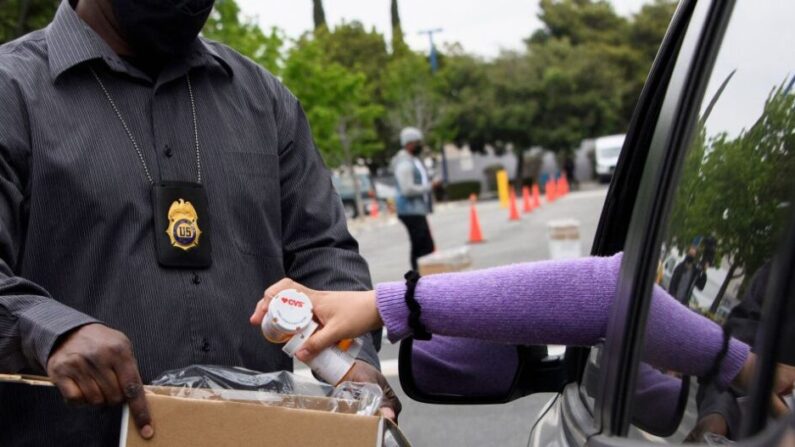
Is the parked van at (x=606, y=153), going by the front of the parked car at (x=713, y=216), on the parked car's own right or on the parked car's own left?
on the parked car's own right

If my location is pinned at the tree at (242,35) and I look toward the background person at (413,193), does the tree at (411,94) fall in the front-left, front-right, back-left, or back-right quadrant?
back-left

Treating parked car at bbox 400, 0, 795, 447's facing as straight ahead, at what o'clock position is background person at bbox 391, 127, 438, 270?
The background person is roughly at 1 o'clock from the parked car.

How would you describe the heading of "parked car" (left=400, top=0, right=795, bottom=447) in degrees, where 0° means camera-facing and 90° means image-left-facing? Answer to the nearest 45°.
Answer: approximately 135°
